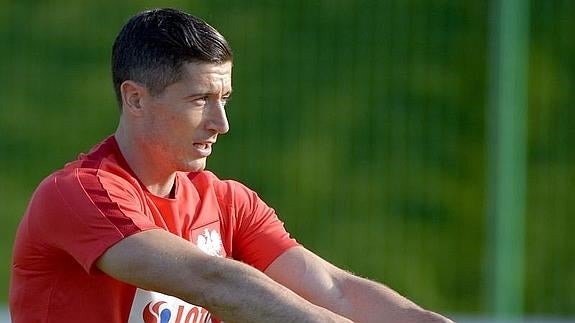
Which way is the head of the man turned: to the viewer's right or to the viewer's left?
to the viewer's right

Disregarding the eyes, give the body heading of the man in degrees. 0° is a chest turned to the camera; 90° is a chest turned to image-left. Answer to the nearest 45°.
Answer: approximately 315°
